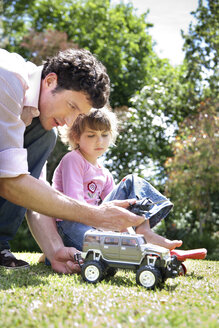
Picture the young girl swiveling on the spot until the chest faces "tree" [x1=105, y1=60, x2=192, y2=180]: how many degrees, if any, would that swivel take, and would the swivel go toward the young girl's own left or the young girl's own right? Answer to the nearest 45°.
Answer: approximately 135° to the young girl's own left

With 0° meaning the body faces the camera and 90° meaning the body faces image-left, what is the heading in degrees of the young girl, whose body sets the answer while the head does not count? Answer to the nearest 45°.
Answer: approximately 315°

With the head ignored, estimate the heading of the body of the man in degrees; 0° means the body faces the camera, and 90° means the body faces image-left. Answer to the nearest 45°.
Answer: approximately 270°

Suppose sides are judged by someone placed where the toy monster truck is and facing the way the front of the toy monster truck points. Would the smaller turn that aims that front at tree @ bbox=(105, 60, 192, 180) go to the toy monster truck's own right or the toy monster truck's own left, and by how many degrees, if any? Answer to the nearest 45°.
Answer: approximately 135° to the toy monster truck's own left

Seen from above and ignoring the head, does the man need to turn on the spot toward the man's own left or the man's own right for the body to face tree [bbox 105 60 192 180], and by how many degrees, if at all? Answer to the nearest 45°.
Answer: approximately 90° to the man's own left

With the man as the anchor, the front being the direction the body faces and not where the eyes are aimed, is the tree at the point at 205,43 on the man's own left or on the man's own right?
on the man's own left

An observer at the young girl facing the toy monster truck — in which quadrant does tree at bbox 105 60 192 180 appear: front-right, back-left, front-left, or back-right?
back-left

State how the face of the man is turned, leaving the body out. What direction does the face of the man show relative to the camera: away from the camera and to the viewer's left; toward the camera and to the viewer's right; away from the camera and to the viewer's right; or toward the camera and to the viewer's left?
toward the camera and to the viewer's right
